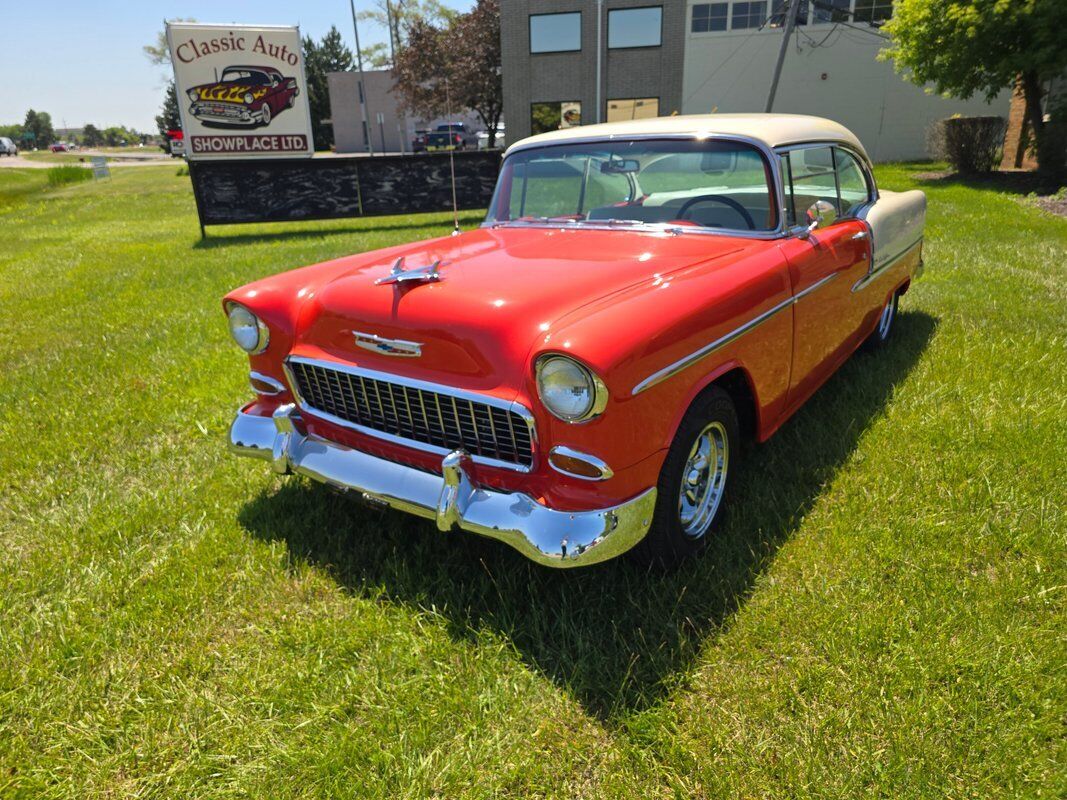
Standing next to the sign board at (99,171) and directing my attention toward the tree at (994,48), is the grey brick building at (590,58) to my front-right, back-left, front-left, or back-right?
front-left

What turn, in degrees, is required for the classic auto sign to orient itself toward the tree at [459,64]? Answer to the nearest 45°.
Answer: approximately 135° to its left

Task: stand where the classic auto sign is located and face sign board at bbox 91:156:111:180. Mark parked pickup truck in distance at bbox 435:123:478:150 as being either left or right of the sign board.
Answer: right

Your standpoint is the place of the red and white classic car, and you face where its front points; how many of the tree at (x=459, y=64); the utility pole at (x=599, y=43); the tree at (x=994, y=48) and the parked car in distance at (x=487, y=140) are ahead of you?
0

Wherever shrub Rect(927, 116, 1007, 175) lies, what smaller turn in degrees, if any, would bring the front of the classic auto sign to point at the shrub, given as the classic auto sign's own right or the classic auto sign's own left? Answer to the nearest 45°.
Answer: approximately 90° to the classic auto sign's own left

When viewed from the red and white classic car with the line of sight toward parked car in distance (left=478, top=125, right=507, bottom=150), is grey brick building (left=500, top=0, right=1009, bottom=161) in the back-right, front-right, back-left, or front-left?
front-right

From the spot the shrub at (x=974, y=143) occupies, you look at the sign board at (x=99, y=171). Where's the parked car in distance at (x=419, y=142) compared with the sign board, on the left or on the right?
right

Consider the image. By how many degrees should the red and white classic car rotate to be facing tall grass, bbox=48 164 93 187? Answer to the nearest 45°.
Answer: approximately 90° to its right

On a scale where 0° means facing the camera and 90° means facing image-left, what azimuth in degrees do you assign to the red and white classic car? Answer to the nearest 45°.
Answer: approximately 45°

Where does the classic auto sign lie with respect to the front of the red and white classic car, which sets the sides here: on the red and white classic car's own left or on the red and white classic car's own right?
on the red and white classic car's own right

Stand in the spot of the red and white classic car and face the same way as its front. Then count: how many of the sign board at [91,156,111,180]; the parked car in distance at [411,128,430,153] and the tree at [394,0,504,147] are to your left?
0

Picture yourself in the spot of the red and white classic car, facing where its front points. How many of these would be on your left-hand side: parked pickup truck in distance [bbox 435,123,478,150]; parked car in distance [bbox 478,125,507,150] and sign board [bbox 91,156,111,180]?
0

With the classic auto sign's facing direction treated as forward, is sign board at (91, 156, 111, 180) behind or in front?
behind

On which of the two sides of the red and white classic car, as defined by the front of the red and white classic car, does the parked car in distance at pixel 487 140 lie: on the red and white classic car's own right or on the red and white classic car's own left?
on the red and white classic car's own right

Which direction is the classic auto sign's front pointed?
toward the camera

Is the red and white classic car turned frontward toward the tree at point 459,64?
no

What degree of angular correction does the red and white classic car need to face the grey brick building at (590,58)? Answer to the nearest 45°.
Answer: approximately 135° to its right

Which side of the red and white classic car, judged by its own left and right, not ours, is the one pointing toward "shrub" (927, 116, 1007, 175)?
back
